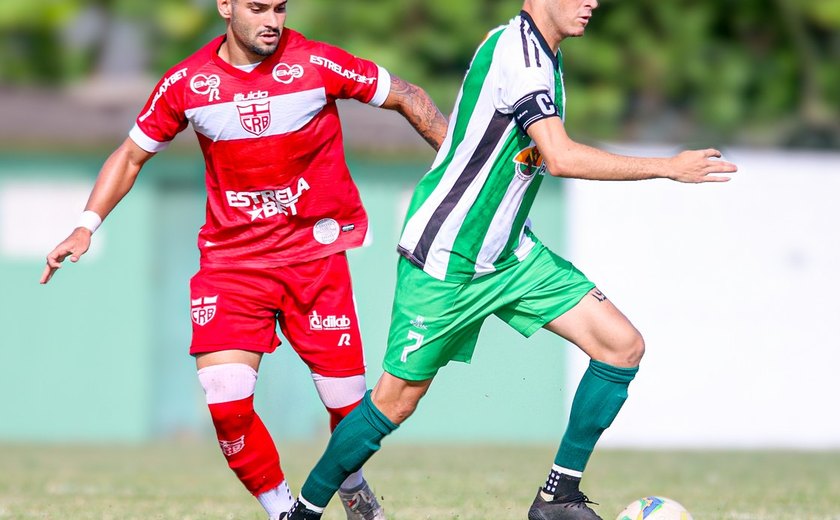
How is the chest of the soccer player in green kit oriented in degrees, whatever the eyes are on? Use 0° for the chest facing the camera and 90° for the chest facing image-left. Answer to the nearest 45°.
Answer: approximately 270°

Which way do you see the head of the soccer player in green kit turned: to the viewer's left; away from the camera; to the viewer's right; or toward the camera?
to the viewer's right

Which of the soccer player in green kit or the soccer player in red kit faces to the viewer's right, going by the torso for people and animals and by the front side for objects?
the soccer player in green kit

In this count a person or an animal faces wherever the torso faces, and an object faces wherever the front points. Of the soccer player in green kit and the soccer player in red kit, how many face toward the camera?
1

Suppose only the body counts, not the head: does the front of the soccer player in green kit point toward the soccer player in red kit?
no

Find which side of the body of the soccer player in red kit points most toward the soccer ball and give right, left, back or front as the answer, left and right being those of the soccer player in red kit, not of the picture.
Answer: left

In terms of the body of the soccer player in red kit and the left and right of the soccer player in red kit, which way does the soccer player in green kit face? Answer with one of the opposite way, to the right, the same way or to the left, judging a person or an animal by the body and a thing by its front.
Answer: to the left

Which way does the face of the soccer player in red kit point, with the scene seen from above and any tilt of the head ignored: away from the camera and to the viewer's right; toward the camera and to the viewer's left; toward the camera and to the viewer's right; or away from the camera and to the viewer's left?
toward the camera and to the viewer's right

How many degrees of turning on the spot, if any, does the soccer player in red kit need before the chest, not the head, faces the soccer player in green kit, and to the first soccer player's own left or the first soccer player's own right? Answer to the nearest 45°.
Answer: approximately 45° to the first soccer player's own left

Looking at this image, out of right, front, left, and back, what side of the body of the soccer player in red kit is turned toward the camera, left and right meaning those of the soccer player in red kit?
front
